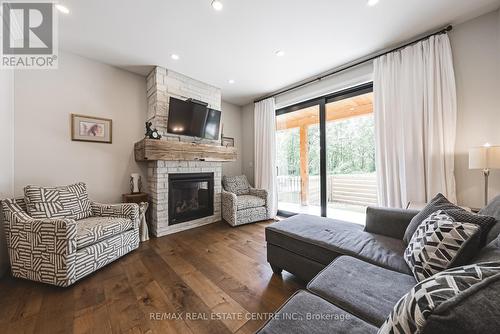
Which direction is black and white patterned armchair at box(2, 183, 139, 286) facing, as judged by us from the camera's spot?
facing the viewer and to the right of the viewer

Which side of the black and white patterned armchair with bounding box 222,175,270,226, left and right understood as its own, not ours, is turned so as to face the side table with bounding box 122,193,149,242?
right

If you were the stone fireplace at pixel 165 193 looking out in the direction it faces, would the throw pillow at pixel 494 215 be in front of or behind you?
in front

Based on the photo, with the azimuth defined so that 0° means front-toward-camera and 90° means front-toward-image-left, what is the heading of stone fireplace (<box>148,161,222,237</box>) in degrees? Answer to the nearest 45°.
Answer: approximately 315°

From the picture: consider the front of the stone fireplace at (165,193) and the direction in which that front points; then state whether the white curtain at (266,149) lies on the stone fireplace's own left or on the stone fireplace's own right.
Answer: on the stone fireplace's own left

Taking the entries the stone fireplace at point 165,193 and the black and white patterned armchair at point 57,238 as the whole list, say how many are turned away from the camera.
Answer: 0

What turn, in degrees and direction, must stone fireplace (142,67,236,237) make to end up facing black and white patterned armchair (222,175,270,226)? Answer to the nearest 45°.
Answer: approximately 45° to its left

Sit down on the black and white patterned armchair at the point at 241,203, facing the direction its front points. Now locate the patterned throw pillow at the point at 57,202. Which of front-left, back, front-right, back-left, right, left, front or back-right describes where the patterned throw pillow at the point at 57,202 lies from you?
right
